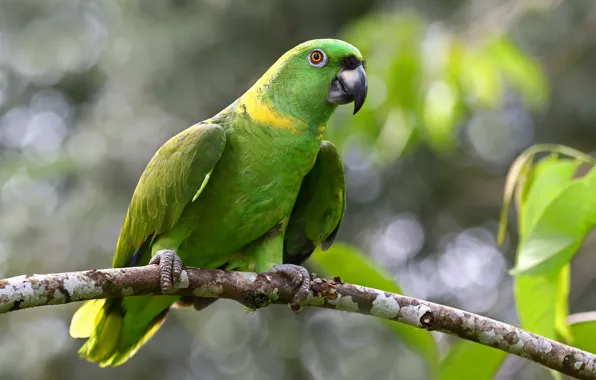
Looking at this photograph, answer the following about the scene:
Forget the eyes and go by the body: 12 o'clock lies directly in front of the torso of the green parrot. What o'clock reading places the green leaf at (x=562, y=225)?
The green leaf is roughly at 10 o'clock from the green parrot.

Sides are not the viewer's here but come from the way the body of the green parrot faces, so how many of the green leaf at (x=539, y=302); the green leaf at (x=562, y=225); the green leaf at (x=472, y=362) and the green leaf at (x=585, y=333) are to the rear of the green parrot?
0

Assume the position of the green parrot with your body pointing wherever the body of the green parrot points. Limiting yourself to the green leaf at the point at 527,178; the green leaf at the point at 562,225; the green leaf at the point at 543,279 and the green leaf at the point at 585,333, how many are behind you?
0

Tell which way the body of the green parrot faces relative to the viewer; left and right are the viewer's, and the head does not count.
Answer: facing the viewer and to the right of the viewer

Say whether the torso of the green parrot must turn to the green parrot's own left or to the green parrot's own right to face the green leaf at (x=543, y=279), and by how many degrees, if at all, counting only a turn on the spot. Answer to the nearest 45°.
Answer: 0° — it already faces it

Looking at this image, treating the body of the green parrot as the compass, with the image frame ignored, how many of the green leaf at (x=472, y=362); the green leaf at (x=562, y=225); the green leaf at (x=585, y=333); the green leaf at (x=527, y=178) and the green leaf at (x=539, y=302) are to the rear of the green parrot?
0

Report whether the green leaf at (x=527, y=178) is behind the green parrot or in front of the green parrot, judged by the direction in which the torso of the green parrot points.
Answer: in front

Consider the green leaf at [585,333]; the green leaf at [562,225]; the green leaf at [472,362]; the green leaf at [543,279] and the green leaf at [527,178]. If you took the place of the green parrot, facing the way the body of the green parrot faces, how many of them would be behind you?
0

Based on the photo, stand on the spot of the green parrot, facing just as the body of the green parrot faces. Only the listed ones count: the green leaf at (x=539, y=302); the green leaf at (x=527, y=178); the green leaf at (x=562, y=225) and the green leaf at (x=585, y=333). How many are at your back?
0

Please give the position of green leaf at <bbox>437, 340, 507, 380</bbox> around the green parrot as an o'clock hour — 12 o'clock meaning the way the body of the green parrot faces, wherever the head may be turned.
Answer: The green leaf is roughly at 10 o'clock from the green parrot.
